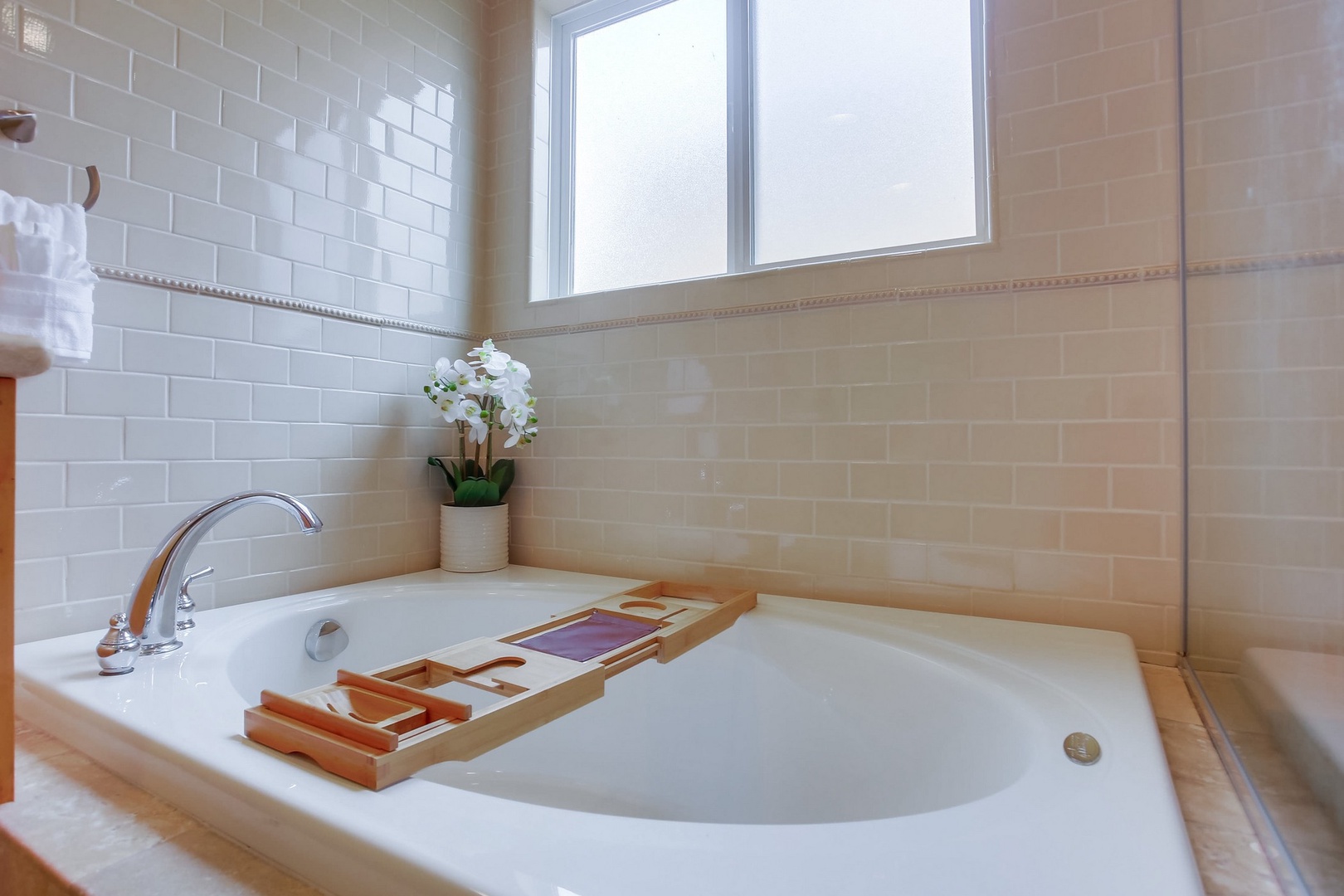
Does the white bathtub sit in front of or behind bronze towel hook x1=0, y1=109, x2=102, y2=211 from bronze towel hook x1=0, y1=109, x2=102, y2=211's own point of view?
in front

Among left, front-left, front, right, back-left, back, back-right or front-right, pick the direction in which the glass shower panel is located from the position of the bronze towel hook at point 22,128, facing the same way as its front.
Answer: front

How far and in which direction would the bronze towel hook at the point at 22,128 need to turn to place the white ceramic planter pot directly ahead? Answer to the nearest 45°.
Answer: approximately 45° to its left

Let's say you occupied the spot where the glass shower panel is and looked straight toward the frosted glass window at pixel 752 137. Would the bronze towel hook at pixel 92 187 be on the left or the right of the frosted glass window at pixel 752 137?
left

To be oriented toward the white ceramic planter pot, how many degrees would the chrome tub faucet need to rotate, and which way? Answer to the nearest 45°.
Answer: approximately 45° to its left

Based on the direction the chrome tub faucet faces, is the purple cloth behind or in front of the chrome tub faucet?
in front

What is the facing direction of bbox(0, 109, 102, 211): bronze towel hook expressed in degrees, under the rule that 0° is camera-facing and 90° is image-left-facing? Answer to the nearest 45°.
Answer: approximately 315°

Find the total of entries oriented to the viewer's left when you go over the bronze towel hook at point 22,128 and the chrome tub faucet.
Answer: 0

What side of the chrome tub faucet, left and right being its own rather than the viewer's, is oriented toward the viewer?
right
